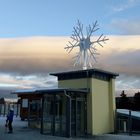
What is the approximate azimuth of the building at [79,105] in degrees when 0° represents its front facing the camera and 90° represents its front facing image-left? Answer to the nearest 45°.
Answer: approximately 45°
